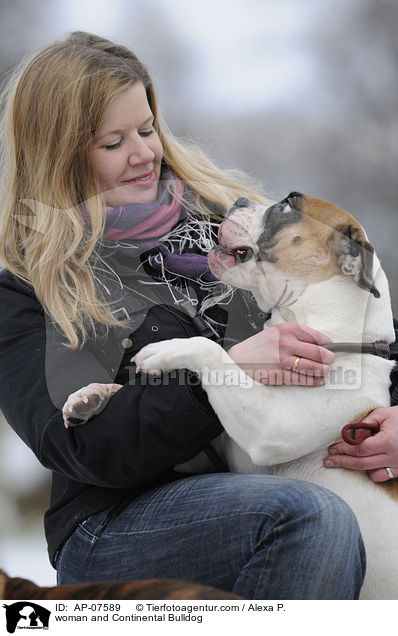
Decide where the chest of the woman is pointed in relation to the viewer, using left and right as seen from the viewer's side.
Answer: facing the viewer and to the right of the viewer

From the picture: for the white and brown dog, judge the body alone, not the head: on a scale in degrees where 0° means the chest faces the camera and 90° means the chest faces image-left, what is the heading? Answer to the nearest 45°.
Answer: approximately 90°
